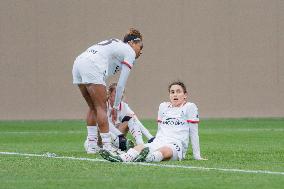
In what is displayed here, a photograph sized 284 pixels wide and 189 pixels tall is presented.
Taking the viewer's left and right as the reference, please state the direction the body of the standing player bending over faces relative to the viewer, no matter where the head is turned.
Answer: facing to the right of the viewer

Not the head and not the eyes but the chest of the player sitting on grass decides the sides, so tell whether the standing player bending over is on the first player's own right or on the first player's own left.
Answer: on the first player's own right

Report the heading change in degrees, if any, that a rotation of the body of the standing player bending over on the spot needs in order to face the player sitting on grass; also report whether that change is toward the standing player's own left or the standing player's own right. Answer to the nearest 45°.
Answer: approximately 45° to the standing player's own right

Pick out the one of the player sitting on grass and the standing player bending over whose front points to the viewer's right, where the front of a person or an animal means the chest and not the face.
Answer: the standing player bending over

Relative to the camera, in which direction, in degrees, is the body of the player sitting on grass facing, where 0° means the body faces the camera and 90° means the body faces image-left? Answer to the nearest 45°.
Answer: approximately 45°
